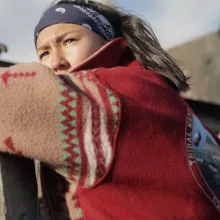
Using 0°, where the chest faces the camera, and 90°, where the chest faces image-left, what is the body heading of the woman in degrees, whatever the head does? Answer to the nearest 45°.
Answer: approximately 90°

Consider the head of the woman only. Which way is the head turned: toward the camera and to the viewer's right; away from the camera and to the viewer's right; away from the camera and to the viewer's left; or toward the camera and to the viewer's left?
toward the camera and to the viewer's left
